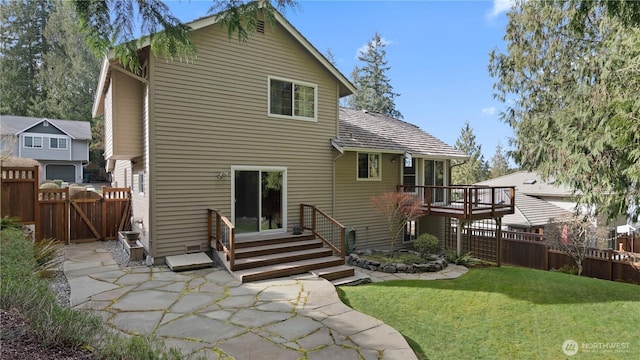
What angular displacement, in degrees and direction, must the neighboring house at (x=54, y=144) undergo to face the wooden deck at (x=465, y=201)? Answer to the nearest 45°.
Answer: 0° — it already faces it

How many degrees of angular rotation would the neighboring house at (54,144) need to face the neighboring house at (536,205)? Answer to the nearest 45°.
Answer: approximately 45° to its left

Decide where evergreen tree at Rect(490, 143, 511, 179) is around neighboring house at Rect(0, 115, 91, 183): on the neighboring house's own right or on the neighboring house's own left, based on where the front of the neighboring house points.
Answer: on the neighboring house's own left

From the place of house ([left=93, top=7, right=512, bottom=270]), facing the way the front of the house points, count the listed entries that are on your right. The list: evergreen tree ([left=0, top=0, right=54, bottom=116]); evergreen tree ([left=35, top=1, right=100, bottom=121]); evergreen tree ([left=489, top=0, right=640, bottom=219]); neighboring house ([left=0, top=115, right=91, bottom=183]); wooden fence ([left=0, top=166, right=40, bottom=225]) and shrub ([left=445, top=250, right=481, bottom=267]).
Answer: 2

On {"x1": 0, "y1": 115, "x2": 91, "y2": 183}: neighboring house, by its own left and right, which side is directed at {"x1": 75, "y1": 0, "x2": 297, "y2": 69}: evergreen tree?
front

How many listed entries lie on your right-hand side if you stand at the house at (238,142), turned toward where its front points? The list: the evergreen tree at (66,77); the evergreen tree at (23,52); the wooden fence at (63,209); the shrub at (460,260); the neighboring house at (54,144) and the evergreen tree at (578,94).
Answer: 2

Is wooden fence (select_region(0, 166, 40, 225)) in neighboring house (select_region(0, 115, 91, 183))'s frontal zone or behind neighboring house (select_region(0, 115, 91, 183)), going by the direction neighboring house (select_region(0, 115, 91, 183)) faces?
frontal zone

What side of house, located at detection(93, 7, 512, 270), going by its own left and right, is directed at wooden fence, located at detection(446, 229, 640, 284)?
right

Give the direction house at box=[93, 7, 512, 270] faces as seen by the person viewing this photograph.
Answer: facing away from the viewer

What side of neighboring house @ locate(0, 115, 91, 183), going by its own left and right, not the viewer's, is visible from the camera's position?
front

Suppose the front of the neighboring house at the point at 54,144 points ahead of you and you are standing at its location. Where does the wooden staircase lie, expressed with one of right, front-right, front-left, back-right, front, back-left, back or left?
front

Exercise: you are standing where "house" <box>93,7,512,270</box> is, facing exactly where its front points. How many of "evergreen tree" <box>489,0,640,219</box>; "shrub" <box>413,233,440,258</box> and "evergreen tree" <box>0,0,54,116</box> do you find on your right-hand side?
2

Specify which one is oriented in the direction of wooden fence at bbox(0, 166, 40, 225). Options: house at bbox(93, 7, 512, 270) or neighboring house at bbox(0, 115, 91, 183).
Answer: the neighboring house

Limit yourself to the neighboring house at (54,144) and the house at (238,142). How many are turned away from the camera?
1
